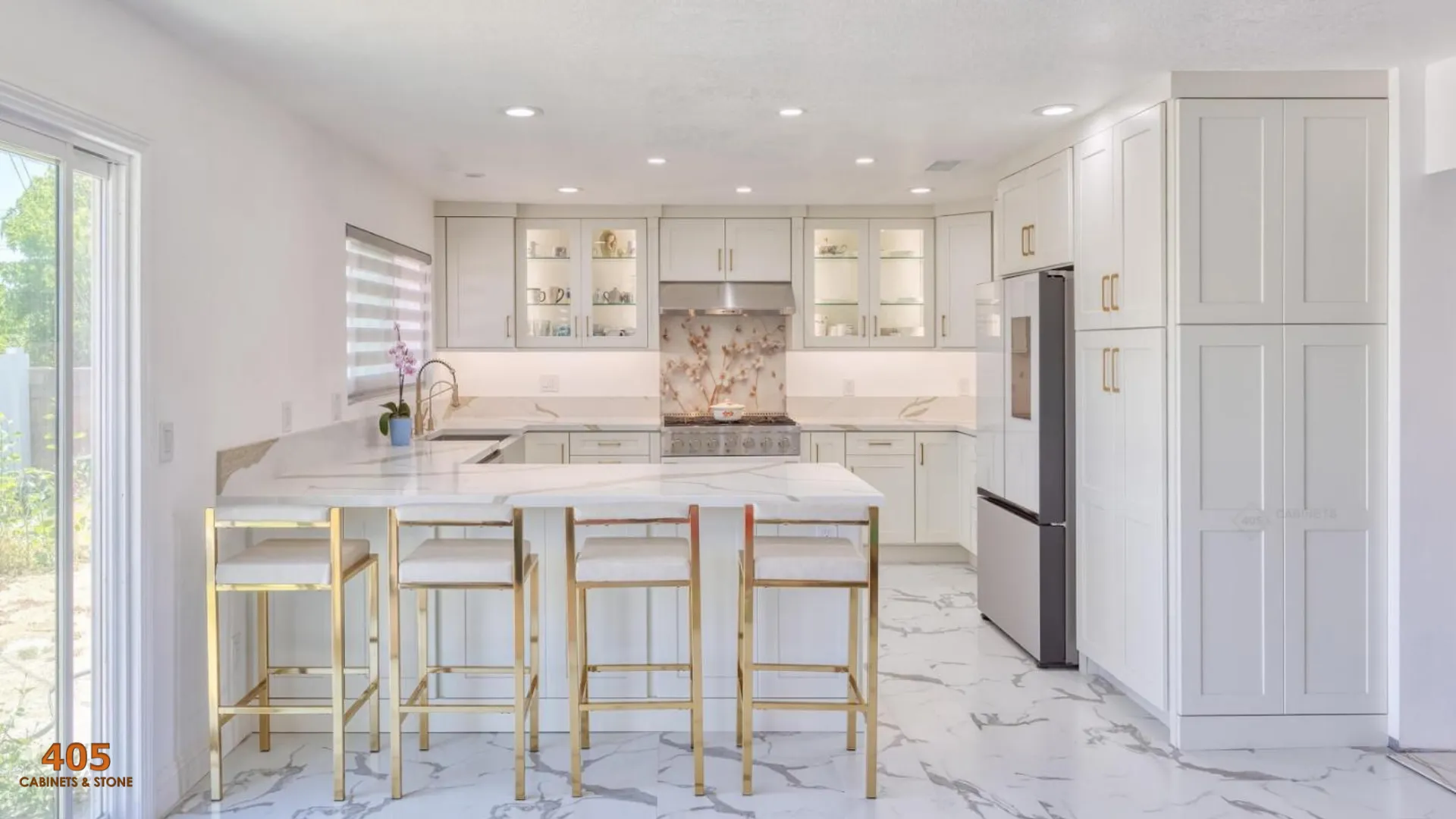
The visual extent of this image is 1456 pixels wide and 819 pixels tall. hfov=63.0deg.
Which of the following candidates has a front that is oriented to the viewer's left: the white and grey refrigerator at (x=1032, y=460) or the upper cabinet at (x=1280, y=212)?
the white and grey refrigerator

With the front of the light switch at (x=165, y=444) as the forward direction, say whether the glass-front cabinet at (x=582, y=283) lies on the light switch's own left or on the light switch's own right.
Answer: on the light switch's own left

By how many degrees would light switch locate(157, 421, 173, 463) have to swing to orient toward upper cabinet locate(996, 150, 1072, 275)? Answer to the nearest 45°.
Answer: approximately 45° to its left

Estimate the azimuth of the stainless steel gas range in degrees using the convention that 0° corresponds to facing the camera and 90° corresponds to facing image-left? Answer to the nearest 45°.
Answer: approximately 0°

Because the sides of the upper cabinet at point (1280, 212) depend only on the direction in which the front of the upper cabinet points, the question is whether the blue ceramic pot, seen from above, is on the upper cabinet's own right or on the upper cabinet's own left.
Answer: on the upper cabinet's own right

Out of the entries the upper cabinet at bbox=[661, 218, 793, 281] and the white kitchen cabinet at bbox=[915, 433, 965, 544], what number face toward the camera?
2

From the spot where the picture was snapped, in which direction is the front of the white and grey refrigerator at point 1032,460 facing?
facing to the left of the viewer

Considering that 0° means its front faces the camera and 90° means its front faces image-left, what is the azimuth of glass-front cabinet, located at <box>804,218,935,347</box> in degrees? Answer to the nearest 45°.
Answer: approximately 0°

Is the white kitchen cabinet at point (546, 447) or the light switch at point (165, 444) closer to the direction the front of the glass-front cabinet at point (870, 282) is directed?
the light switch

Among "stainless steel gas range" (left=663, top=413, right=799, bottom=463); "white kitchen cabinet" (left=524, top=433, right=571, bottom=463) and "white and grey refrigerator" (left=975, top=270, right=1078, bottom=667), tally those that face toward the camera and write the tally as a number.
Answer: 2

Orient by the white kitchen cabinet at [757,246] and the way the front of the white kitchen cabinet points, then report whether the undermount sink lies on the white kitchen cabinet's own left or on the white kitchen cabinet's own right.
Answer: on the white kitchen cabinet's own right

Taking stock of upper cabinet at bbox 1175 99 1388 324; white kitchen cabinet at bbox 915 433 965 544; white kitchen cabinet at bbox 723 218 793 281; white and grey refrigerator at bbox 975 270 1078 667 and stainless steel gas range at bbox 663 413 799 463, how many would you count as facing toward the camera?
4

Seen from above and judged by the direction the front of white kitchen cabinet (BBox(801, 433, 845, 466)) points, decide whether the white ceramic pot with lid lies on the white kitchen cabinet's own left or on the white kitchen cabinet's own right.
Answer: on the white kitchen cabinet's own right
